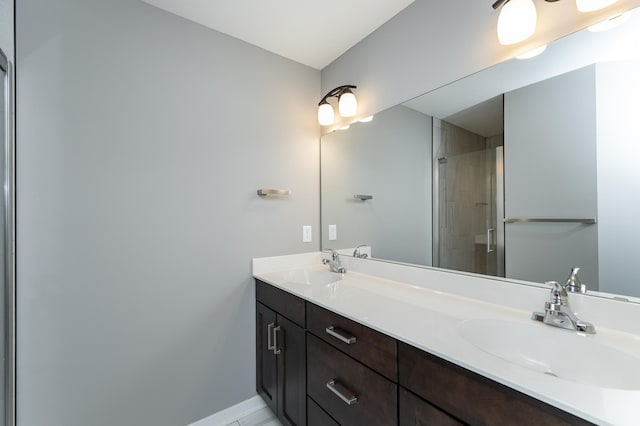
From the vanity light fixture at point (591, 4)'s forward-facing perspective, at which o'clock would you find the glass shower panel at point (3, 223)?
The glass shower panel is roughly at 12 o'clock from the vanity light fixture.

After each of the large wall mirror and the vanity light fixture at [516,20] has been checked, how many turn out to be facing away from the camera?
0

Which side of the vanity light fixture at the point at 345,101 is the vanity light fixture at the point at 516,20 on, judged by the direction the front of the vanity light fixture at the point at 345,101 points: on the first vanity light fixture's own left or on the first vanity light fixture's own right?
on the first vanity light fixture's own left

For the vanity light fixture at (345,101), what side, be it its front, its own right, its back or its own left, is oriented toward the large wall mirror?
left

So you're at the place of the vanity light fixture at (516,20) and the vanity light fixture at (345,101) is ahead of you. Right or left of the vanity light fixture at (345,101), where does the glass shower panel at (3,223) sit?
left

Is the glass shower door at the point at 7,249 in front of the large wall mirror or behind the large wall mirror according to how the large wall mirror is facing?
in front

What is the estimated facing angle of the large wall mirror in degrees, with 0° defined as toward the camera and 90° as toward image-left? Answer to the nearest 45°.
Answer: approximately 45°

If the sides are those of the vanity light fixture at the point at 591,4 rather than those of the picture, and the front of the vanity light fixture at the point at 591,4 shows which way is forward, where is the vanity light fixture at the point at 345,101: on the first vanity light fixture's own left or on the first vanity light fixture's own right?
on the first vanity light fixture's own right
